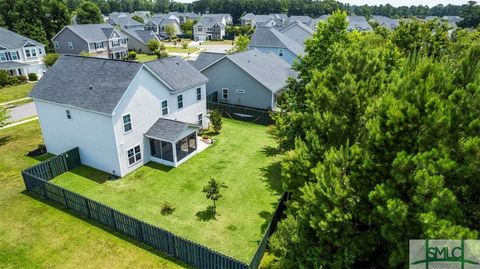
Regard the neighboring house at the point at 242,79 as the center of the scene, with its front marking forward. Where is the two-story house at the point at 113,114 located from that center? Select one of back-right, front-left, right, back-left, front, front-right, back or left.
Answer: left

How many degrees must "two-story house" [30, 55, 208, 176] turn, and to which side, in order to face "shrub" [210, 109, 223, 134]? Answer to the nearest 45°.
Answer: approximately 135° to its right

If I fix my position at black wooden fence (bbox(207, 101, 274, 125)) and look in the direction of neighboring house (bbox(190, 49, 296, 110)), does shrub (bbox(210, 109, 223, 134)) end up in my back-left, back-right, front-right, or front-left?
back-left

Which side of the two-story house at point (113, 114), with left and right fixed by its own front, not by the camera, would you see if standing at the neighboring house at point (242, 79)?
right

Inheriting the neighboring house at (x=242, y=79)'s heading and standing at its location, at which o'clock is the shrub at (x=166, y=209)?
The shrub is roughly at 8 o'clock from the neighboring house.

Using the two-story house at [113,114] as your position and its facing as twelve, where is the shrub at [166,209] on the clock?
The shrub is roughly at 7 o'clock from the two-story house.

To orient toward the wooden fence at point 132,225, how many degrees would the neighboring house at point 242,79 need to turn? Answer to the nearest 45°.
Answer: approximately 135° to its left

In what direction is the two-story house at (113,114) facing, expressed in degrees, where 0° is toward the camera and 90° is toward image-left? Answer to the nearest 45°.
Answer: approximately 135°

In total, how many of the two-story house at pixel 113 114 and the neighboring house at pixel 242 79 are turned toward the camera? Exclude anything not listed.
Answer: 0

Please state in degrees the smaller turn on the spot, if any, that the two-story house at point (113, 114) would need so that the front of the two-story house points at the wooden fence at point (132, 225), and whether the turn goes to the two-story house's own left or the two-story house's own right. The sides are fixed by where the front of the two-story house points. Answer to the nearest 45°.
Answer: approximately 135° to the two-story house's own left
